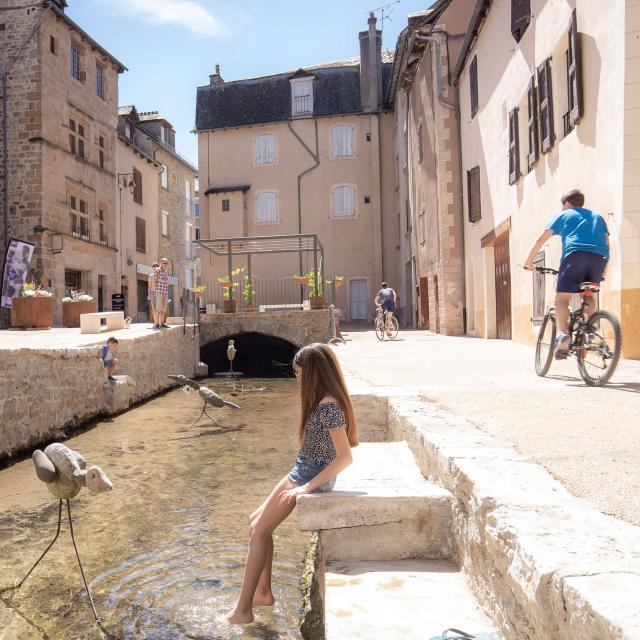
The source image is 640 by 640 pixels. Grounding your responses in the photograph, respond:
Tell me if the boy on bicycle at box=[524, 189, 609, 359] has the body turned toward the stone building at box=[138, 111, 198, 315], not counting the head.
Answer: yes

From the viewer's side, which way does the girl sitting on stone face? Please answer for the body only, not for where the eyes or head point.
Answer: to the viewer's left

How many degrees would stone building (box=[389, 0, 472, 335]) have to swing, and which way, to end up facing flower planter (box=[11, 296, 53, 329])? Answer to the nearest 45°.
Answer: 0° — it already faces it

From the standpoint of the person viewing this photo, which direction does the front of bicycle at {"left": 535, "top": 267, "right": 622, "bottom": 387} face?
facing away from the viewer and to the left of the viewer

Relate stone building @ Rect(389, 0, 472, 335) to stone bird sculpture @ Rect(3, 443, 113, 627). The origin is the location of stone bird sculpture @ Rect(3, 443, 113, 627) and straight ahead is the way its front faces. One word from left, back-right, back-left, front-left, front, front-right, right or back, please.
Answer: left

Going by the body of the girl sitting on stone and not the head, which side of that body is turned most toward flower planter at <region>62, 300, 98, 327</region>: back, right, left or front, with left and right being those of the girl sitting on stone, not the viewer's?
right

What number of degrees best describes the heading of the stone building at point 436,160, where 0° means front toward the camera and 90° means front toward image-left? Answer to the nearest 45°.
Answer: approximately 90°

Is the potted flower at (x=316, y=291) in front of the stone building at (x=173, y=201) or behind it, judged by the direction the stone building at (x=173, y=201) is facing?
in front

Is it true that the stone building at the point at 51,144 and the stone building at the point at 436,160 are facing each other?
yes

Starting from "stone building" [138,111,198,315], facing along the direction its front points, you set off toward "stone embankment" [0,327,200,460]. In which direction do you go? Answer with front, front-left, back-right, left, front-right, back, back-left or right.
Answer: front-right

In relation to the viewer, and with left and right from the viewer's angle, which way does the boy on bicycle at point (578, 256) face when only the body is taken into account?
facing away from the viewer and to the left of the viewer

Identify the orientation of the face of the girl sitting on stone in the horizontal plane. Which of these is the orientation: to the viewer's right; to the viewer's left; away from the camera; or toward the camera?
to the viewer's left
